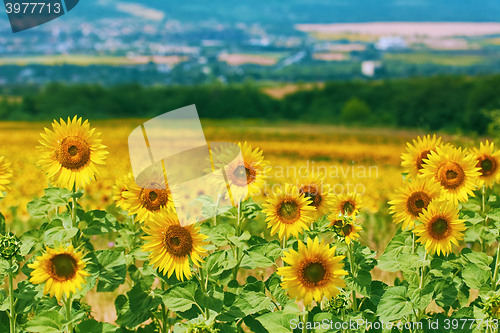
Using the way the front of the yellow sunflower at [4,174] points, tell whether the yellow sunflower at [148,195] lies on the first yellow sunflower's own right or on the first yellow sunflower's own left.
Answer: on the first yellow sunflower's own left

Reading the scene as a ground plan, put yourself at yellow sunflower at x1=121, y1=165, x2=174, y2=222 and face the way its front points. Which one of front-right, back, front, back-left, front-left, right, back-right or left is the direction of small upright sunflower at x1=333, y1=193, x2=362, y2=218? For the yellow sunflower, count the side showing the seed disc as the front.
left

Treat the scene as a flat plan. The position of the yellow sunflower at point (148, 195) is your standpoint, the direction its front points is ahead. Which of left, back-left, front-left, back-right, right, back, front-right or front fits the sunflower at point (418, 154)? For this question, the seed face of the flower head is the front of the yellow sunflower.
left

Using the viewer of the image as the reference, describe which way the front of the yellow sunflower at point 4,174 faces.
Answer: facing the viewer

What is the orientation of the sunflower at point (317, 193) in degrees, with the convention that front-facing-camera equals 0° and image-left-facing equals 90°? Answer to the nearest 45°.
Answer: approximately 0°

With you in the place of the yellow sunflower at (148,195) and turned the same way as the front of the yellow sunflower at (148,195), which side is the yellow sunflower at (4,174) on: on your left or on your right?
on your right

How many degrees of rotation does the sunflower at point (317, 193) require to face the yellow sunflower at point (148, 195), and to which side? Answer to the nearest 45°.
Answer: approximately 90° to its right

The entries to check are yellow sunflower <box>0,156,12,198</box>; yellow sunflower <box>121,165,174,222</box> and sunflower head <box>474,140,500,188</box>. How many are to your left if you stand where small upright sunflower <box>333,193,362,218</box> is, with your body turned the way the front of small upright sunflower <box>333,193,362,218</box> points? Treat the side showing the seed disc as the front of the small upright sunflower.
1

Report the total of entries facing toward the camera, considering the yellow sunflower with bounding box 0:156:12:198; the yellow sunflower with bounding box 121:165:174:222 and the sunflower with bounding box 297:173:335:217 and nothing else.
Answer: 3

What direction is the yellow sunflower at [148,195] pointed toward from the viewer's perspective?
toward the camera
